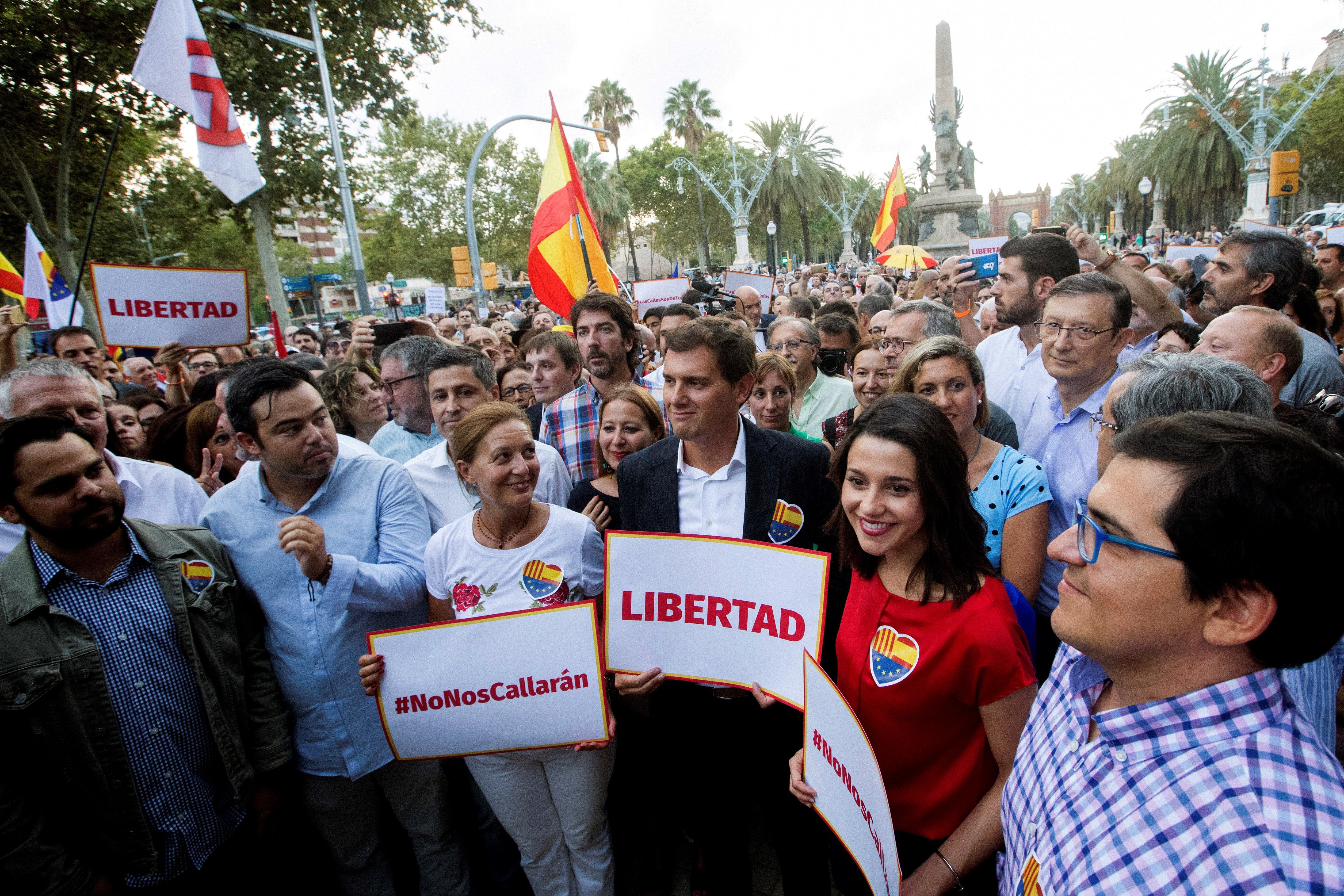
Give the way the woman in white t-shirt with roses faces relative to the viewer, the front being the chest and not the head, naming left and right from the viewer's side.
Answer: facing the viewer

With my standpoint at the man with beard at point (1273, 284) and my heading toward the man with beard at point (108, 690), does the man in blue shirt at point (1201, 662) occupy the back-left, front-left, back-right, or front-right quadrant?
front-left

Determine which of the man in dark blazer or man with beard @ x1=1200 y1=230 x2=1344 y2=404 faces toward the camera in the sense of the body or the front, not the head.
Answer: the man in dark blazer

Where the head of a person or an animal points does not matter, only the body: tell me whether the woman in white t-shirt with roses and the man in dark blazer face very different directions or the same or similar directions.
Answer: same or similar directions

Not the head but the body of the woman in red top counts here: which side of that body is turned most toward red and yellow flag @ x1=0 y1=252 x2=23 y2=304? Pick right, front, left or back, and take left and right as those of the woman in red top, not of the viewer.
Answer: right

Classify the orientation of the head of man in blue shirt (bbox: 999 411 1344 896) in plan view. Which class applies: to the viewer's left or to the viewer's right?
to the viewer's left

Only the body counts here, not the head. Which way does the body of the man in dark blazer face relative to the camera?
toward the camera

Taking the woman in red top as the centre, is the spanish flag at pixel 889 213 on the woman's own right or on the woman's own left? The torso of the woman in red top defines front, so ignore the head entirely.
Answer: on the woman's own right

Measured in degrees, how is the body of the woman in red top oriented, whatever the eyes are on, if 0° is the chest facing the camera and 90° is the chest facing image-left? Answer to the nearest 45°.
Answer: approximately 45°

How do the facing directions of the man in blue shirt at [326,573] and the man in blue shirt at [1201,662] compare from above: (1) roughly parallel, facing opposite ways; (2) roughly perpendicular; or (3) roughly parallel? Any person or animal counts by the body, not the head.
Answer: roughly perpendicular

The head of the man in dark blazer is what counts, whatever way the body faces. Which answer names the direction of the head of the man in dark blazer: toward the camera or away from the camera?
toward the camera

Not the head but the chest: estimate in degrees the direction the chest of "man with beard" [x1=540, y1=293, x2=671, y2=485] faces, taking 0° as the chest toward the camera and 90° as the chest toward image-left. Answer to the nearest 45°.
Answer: approximately 45°
